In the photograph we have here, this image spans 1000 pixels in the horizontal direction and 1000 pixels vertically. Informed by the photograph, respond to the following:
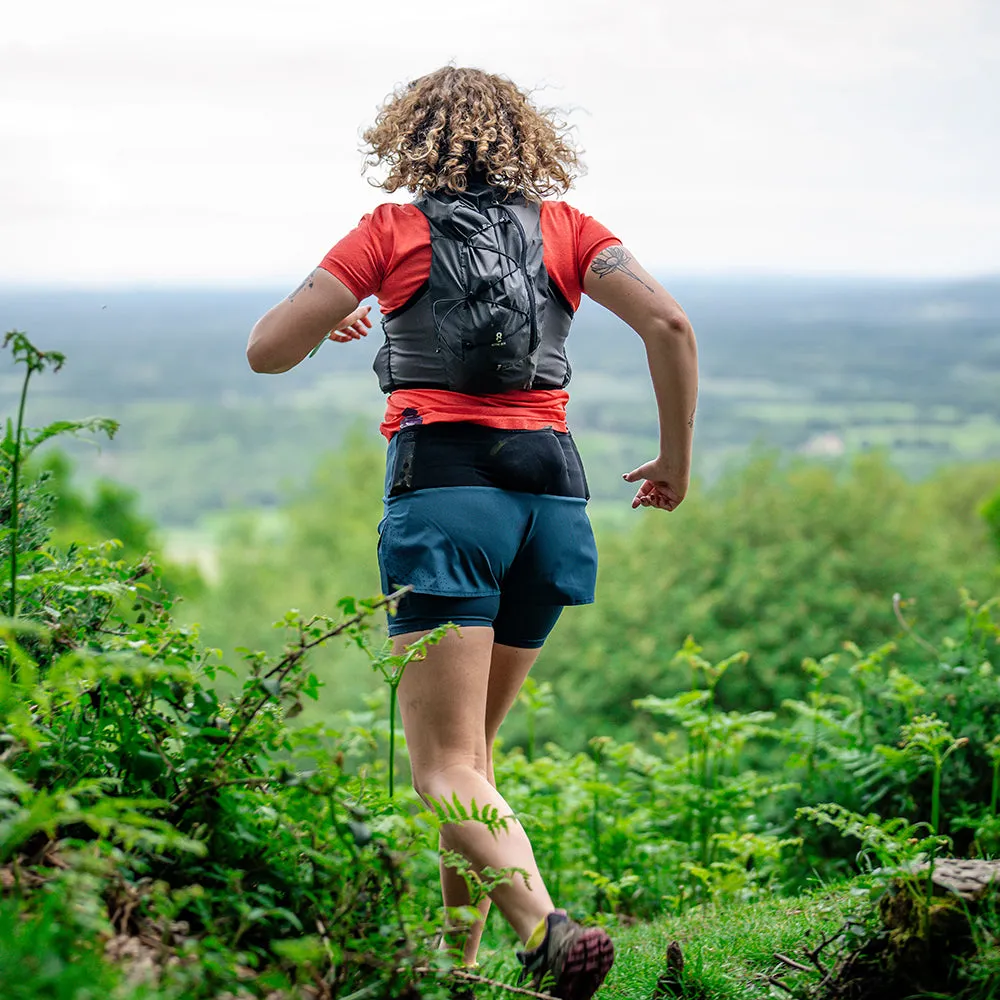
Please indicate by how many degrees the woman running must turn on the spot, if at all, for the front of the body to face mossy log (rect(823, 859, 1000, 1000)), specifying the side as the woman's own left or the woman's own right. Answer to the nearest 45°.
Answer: approximately 135° to the woman's own right

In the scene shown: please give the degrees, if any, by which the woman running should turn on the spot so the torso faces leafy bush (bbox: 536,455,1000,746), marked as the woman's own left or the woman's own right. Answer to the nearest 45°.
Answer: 0° — they already face it

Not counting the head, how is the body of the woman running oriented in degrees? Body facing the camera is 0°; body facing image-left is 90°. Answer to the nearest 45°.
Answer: approximately 180°

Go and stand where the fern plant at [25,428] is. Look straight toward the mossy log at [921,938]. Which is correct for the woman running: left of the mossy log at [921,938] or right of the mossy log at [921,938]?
left

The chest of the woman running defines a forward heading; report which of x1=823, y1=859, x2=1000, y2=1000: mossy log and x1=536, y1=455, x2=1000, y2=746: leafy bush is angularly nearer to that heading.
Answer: the leafy bush

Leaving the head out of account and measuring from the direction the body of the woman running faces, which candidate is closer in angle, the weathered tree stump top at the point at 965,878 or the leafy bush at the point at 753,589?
the leafy bush

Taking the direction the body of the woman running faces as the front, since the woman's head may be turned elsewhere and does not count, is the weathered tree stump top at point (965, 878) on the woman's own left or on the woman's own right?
on the woman's own right

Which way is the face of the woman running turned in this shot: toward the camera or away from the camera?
away from the camera

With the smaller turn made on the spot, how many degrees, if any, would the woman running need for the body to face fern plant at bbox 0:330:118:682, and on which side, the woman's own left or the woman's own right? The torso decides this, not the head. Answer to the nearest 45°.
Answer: approximately 135° to the woman's own left

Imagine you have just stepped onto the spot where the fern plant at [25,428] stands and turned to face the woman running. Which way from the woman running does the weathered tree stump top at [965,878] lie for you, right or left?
right
